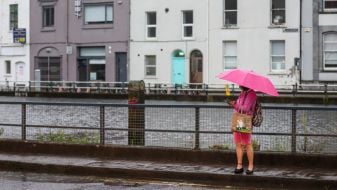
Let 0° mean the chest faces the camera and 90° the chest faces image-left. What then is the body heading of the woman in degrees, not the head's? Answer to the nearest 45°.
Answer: approximately 45°

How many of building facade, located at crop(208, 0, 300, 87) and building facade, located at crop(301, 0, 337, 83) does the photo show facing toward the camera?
2

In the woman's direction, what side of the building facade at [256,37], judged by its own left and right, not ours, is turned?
front

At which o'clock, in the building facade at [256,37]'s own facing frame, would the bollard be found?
The bollard is roughly at 12 o'clock from the building facade.

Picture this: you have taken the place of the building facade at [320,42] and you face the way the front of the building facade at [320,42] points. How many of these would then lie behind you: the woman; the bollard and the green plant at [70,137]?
0

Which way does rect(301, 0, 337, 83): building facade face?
toward the camera

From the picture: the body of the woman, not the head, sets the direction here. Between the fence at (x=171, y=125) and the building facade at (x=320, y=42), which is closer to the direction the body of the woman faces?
the fence

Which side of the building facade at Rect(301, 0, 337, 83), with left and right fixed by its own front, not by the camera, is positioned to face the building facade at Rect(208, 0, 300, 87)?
right

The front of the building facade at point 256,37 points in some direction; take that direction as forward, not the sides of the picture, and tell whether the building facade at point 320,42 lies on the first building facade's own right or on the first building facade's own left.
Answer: on the first building facade's own left

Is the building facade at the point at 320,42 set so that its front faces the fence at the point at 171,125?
yes

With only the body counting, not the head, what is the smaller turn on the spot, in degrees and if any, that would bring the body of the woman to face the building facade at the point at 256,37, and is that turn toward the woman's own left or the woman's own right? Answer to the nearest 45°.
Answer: approximately 135° to the woman's own right

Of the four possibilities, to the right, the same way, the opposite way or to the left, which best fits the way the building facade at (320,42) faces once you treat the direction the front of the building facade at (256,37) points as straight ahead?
the same way

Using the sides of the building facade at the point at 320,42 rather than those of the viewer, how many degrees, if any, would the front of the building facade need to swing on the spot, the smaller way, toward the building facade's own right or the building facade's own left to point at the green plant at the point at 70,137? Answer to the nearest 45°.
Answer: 0° — it already faces it

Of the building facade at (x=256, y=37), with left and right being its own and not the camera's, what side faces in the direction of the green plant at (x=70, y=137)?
front

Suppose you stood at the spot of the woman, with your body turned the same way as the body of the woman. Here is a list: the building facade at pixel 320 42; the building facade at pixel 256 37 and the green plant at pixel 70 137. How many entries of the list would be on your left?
0

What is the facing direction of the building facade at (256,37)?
toward the camera

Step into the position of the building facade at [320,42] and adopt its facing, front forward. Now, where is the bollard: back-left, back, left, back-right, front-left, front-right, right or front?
front

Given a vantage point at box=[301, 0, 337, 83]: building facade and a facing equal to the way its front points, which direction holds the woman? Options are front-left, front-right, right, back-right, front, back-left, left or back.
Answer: front
